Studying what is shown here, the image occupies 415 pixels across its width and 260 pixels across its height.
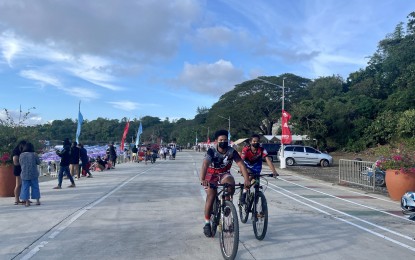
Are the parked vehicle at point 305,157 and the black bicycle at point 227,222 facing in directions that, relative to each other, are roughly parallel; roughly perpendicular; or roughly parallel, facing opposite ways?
roughly perpendicular

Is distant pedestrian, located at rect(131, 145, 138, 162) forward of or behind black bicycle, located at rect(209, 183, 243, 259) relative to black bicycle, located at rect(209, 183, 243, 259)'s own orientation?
behind

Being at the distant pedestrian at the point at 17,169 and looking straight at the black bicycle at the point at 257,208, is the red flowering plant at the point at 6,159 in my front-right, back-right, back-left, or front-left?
back-left

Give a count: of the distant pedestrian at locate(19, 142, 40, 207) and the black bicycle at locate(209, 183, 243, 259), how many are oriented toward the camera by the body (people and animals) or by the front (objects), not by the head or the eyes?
1

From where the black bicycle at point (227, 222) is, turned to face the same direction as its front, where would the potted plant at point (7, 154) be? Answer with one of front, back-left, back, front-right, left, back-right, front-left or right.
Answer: back-right

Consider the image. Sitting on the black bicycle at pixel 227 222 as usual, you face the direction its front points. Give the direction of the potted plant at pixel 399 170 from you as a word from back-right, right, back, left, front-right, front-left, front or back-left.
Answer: back-left

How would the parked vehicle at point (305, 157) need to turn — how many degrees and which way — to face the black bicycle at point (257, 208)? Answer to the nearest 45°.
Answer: approximately 90° to its right
